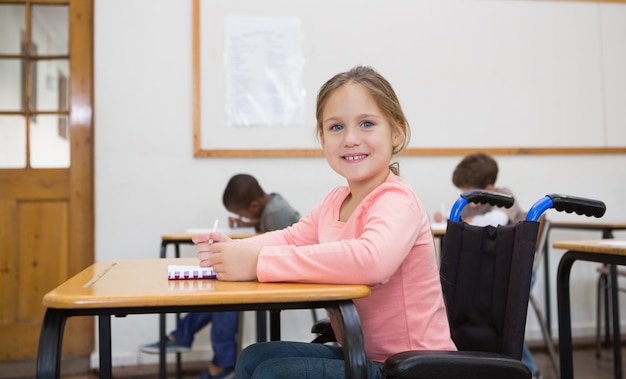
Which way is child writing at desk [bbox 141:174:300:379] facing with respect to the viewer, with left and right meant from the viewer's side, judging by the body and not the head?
facing to the left of the viewer

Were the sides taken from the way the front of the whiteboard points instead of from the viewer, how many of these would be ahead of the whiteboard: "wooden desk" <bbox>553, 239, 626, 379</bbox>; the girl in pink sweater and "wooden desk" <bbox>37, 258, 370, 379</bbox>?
3

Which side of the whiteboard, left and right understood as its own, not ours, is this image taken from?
front

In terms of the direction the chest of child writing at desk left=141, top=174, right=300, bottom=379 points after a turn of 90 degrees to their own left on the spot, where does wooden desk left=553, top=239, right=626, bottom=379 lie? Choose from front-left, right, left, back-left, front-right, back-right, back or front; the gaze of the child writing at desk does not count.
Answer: front-left

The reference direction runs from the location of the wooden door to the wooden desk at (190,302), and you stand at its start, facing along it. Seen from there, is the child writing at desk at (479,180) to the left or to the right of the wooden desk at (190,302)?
left

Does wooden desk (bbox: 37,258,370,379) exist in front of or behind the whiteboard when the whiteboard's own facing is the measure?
in front

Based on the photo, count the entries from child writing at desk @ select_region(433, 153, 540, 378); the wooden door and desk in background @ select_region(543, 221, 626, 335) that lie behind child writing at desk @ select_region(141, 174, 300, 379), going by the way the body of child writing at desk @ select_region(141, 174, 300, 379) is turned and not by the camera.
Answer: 2

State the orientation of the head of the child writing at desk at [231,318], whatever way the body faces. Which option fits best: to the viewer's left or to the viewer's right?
to the viewer's left

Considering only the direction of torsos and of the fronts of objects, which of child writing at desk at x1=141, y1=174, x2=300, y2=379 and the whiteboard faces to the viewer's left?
the child writing at desk

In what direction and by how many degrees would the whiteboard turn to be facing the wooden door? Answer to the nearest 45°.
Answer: approximately 90° to its right

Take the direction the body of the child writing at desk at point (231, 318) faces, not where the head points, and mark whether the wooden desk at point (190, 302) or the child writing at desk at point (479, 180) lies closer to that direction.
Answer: the wooden desk

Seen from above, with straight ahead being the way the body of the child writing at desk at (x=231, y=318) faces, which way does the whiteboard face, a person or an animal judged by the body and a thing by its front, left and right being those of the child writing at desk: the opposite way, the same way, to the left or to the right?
to the left

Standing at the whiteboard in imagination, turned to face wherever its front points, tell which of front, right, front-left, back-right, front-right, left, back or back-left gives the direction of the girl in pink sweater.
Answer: front

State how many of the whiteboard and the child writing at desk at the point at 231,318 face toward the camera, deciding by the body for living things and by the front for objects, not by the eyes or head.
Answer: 1

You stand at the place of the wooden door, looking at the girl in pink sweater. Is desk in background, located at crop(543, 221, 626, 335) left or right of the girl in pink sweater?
left
